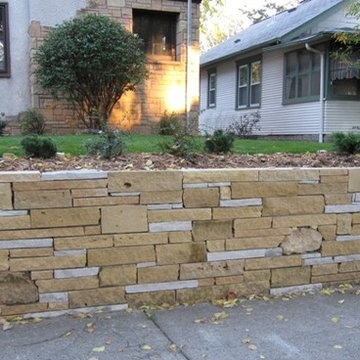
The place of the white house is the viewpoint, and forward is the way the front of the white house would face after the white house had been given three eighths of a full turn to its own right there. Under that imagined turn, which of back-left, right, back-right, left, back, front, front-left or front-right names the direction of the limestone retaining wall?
left

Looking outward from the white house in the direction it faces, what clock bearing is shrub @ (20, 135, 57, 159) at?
The shrub is roughly at 2 o'clock from the white house.

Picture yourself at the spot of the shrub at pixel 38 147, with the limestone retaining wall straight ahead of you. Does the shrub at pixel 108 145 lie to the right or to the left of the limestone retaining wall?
left

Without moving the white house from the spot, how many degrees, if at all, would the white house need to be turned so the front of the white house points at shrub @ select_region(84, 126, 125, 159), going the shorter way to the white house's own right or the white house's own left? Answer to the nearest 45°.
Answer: approximately 45° to the white house's own right

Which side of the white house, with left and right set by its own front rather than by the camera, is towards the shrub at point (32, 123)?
right

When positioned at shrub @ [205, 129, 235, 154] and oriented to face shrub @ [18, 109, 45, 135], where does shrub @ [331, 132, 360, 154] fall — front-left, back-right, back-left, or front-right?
back-right

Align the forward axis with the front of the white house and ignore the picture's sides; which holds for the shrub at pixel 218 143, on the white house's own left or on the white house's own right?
on the white house's own right
